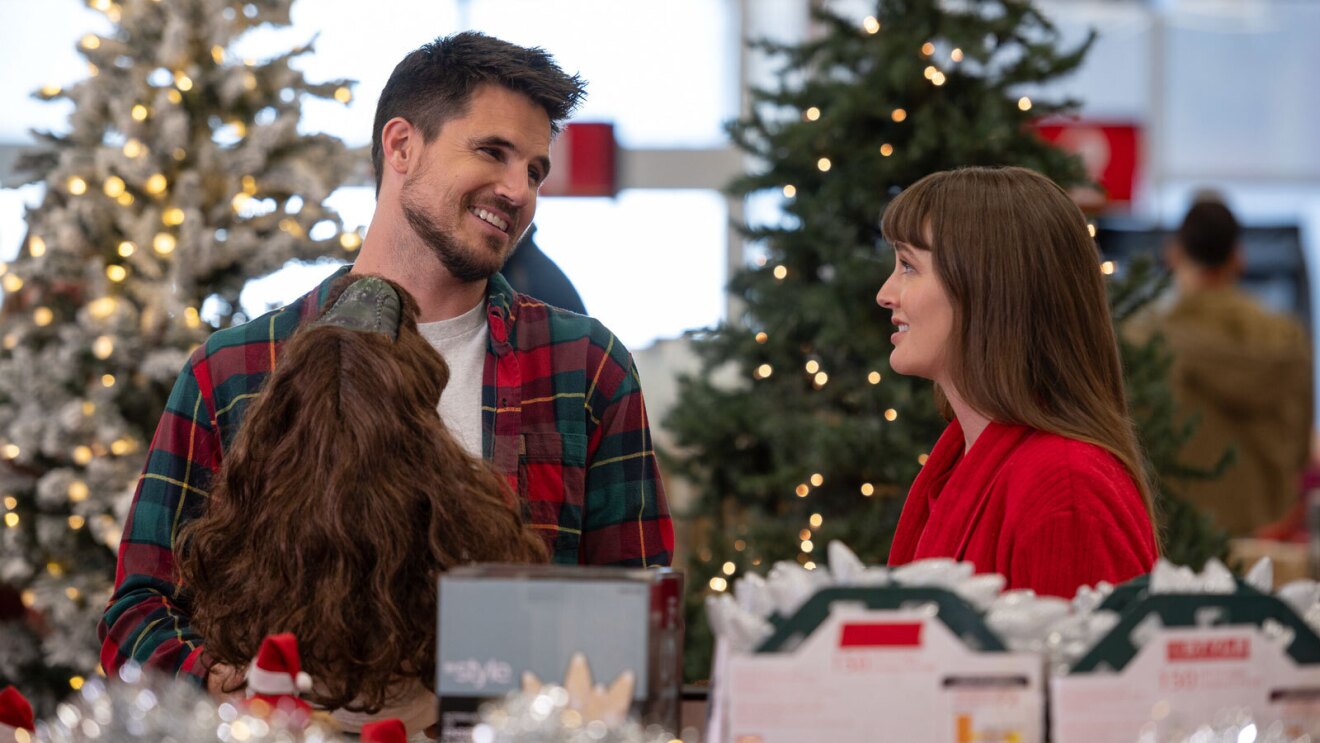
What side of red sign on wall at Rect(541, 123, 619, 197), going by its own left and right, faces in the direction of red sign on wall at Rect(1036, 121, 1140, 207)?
left

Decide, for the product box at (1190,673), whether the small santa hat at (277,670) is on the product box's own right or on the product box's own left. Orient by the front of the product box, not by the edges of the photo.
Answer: on the product box's own right

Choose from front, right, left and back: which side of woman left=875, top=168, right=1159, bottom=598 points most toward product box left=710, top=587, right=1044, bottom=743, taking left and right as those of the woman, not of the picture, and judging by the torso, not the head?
left

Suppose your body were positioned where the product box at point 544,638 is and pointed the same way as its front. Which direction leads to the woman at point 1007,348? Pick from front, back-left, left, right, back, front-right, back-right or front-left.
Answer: back-left

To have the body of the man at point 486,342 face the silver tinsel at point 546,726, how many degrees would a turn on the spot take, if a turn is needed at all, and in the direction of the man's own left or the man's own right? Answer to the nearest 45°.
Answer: approximately 45° to the man's own right

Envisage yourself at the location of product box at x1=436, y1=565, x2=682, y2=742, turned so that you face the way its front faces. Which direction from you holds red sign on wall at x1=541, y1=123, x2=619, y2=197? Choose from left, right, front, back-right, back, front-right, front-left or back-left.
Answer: back

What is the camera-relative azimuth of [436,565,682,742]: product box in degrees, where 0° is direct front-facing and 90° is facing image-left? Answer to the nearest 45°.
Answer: approximately 0°

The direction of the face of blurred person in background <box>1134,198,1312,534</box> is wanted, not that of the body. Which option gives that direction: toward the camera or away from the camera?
away from the camera

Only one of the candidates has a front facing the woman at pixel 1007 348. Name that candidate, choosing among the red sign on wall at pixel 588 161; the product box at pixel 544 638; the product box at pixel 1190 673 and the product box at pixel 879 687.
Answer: the red sign on wall

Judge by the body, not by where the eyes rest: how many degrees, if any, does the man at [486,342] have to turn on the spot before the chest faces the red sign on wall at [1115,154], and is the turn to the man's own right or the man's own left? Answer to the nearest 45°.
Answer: approximately 90° to the man's own left

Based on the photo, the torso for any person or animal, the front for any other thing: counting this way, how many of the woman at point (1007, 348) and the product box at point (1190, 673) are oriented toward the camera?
1
